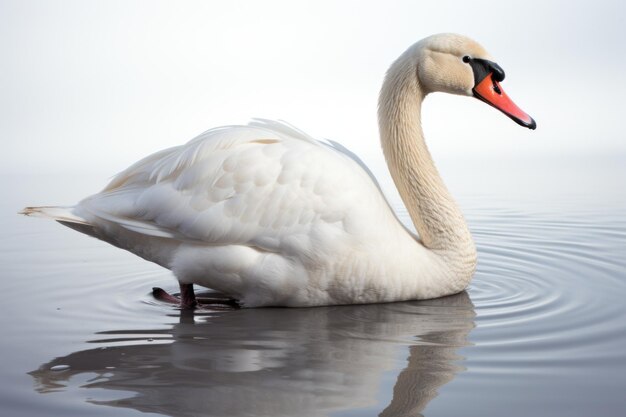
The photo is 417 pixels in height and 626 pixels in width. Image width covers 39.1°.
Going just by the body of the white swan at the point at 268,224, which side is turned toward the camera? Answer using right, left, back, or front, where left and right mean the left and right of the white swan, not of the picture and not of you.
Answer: right
